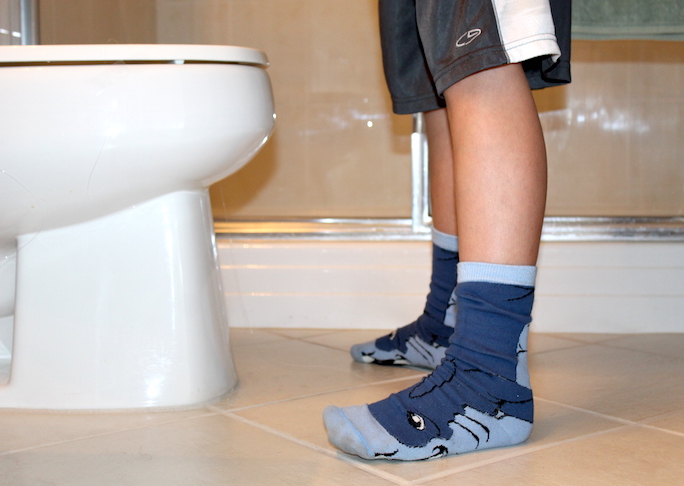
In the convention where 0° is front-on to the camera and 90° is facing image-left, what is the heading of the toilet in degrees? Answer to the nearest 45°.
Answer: approximately 270°
